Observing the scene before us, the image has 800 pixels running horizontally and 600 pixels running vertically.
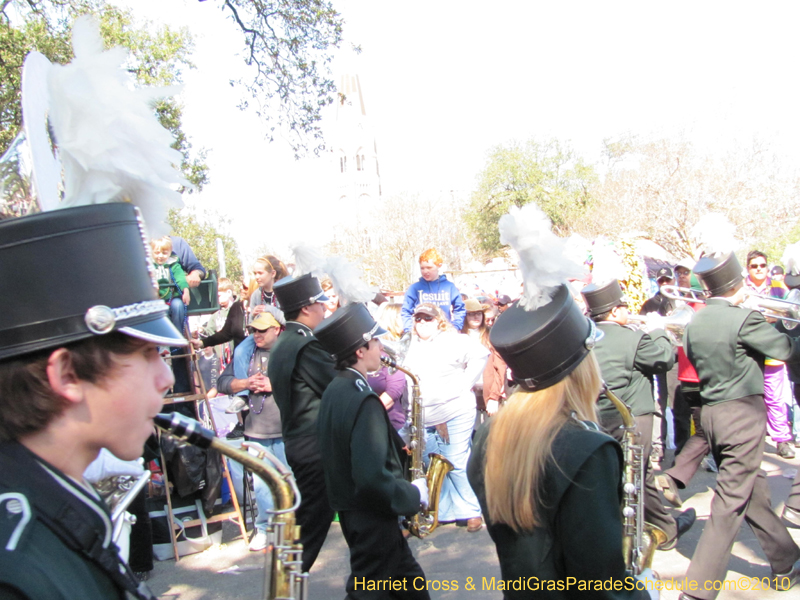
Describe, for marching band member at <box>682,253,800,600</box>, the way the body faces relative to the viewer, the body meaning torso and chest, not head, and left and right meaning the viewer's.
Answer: facing away from the viewer and to the right of the viewer

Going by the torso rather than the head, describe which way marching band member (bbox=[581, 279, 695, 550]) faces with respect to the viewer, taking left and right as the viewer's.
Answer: facing away from the viewer and to the right of the viewer

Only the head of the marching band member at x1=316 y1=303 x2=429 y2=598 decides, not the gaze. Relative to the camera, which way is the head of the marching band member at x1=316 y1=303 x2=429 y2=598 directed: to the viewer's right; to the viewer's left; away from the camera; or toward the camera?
to the viewer's right

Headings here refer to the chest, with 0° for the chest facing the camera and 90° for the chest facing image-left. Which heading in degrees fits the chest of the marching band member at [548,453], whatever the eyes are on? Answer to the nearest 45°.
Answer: approximately 225°

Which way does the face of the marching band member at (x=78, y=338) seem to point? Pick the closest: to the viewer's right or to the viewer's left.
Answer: to the viewer's right

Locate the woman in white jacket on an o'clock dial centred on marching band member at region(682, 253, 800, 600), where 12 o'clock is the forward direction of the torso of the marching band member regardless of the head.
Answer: The woman in white jacket is roughly at 8 o'clock from the marching band member.

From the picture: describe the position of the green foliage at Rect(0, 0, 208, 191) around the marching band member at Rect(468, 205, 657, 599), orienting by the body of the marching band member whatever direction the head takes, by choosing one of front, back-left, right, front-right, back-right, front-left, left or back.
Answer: left

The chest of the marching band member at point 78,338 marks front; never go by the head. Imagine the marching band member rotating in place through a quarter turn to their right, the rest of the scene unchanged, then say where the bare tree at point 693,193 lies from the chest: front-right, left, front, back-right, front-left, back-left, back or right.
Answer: back-left

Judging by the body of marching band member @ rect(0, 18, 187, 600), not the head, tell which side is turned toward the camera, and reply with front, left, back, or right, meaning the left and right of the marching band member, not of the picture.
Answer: right

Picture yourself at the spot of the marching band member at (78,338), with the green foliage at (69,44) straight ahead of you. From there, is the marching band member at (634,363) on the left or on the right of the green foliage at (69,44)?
right
